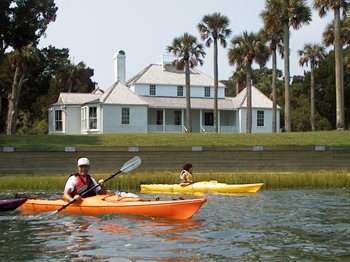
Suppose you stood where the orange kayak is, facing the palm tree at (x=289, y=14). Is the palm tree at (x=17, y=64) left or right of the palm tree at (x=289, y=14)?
left

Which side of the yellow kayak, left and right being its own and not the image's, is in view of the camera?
right

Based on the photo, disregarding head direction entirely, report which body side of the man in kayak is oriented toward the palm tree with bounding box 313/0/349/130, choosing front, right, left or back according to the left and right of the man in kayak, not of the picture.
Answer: left

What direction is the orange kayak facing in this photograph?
to the viewer's right

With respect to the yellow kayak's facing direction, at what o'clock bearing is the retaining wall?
The retaining wall is roughly at 9 o'clock from the yellow kayak.
